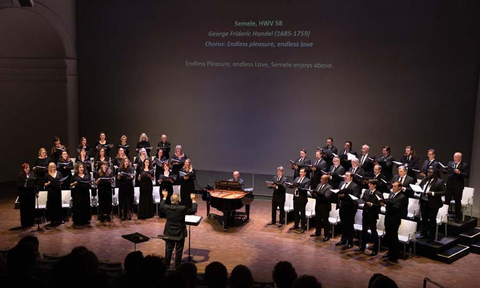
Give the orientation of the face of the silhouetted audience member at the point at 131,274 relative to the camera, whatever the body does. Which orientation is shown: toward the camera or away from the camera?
away from the camera

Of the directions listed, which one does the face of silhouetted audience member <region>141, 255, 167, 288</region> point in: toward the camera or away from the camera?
away from the camera

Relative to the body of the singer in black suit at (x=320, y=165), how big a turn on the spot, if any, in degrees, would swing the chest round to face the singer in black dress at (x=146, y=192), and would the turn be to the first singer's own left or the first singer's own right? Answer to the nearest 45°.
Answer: approximately 45° to the first singer's own right

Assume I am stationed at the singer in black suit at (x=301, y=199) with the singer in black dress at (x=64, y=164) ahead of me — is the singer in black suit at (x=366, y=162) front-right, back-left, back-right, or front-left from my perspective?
back-right

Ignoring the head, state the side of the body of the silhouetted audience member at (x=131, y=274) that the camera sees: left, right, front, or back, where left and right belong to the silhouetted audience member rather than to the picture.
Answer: back

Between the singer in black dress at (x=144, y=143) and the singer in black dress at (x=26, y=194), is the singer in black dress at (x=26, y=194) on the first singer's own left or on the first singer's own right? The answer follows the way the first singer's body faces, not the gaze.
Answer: on the first singer's own right

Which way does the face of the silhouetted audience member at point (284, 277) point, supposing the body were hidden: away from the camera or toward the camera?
away from the camera

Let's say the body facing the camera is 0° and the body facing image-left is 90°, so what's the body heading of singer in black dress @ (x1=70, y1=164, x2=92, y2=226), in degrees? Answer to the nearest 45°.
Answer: approximately 315°

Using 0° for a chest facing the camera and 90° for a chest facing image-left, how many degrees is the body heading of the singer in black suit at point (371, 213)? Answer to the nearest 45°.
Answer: approximately 45°

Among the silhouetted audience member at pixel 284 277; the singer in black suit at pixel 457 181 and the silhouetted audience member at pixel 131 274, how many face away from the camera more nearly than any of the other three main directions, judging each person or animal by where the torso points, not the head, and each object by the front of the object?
2

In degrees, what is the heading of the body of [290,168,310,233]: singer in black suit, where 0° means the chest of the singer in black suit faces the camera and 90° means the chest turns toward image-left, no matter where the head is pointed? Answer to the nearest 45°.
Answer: approximately 45°

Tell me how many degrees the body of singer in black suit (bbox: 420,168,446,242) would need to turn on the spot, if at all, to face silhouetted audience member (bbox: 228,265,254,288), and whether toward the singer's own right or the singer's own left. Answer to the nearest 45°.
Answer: approximately 45° to the singer's own left
